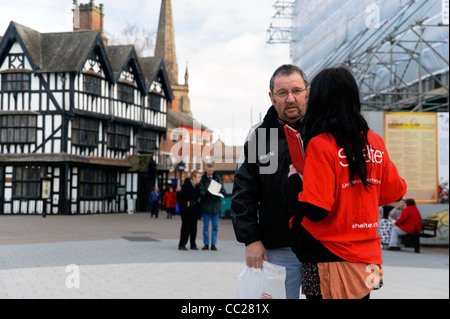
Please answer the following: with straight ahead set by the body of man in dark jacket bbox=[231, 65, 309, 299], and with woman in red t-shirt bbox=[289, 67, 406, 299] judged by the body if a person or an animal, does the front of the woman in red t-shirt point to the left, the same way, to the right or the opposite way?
the opposite way

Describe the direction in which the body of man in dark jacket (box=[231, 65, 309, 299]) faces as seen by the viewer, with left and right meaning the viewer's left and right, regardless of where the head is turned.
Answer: facing the viewer and to the right of the viewer

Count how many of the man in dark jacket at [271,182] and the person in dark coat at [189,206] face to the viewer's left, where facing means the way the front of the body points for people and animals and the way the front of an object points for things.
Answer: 0

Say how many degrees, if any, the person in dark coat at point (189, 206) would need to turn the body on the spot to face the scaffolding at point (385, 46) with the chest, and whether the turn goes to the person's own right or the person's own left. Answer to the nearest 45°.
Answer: approximately 90° to the person's own left

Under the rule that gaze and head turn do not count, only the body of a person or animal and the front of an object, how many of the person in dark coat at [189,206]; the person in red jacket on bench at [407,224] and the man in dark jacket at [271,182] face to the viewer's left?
1

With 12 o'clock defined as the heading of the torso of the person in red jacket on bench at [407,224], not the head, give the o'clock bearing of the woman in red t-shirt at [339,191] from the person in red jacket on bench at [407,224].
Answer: the woman in red t-shirt at [339,191] is roughly at 9 o'clock from the person in red jacket on bench at [407,224].

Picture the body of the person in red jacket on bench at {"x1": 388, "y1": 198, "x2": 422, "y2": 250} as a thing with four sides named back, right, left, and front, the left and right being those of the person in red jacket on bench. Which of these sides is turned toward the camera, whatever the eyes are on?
left

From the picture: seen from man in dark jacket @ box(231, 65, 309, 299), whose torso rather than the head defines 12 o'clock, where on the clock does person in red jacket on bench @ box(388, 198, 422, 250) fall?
The person in red jacket on bench is roughly at 8 o'clock from the man in dark jacket.

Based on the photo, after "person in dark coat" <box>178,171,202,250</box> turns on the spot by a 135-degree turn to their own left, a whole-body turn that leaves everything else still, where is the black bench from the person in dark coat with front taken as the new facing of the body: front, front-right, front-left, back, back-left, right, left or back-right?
right

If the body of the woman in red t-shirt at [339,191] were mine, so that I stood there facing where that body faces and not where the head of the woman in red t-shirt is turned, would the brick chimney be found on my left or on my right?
on my left

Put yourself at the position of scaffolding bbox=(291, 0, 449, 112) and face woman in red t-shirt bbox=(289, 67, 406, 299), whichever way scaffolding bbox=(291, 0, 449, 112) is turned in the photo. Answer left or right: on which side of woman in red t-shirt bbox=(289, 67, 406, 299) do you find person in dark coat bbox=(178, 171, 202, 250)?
right

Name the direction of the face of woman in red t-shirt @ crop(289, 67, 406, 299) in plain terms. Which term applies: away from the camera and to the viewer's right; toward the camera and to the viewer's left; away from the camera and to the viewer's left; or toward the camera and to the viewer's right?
away from the camera and to the viewer's left
